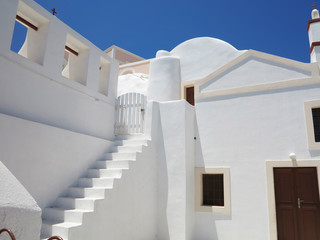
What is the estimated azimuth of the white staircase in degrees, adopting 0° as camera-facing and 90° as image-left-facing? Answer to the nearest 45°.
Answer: approximately 45°
